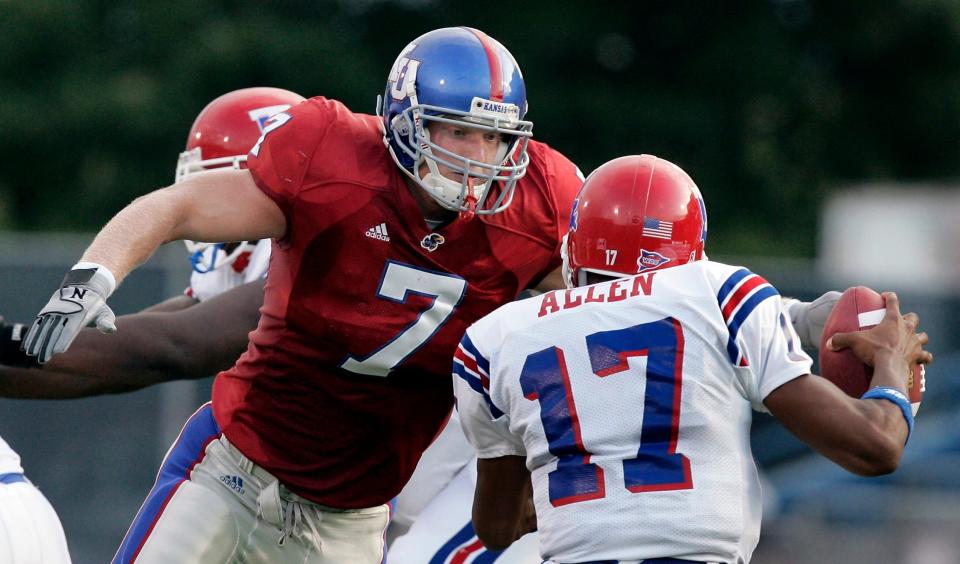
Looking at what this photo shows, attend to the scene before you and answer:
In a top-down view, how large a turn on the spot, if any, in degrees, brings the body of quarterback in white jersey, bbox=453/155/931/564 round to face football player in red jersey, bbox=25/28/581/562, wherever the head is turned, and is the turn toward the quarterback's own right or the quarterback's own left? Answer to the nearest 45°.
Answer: approximately 45° to the quarterback's own left

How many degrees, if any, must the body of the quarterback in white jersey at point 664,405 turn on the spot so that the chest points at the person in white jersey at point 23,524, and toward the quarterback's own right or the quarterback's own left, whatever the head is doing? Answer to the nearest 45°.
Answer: approximately 90° to the quarterback's own left

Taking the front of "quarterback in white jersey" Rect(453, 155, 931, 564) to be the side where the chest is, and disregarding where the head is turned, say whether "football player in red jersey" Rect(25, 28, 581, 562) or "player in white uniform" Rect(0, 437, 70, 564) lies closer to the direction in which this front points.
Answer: the football player in red jersey

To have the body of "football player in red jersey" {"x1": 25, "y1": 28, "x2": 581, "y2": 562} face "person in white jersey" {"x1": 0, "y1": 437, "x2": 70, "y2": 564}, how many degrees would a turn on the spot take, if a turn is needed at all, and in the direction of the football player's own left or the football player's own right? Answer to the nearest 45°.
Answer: approximately 90° to the football player's own right

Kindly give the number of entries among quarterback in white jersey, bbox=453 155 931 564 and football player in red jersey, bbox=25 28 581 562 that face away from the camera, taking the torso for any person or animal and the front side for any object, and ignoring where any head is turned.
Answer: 1

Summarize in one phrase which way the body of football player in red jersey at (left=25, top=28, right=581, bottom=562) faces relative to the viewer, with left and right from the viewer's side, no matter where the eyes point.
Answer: facing the viewer and to the right of the viewer

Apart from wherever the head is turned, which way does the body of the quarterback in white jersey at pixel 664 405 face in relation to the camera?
away from the camera

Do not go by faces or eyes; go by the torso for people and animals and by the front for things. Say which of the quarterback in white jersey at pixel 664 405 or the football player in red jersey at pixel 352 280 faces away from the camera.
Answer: the quarterback in white jersey

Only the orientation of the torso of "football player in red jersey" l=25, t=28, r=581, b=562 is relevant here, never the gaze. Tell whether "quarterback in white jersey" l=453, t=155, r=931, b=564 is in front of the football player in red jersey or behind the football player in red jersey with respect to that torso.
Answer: in front

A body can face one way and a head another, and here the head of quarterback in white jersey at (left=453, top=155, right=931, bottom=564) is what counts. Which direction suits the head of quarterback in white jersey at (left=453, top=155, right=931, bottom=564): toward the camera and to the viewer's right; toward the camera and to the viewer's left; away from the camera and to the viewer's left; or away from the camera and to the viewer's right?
away from the camera and to the viewer's left
